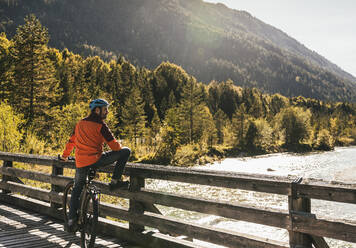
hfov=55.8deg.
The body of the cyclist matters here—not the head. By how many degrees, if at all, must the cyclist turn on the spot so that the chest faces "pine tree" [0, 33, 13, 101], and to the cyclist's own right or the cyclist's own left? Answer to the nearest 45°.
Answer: approximately 45° to the cyclist's own left

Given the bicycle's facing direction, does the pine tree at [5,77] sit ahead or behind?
ahead

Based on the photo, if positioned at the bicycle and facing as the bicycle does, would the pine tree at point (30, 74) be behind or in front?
in front

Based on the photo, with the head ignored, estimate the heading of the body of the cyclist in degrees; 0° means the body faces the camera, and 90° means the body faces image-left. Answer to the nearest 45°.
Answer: approximately 225°

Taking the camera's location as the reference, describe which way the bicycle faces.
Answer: facing away from the viewer and to the left of the viewer

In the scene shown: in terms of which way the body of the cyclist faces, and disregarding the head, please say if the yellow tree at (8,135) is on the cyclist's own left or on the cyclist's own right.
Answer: on the cyclist's own left

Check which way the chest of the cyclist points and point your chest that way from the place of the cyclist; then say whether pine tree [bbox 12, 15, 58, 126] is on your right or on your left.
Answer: on your left
